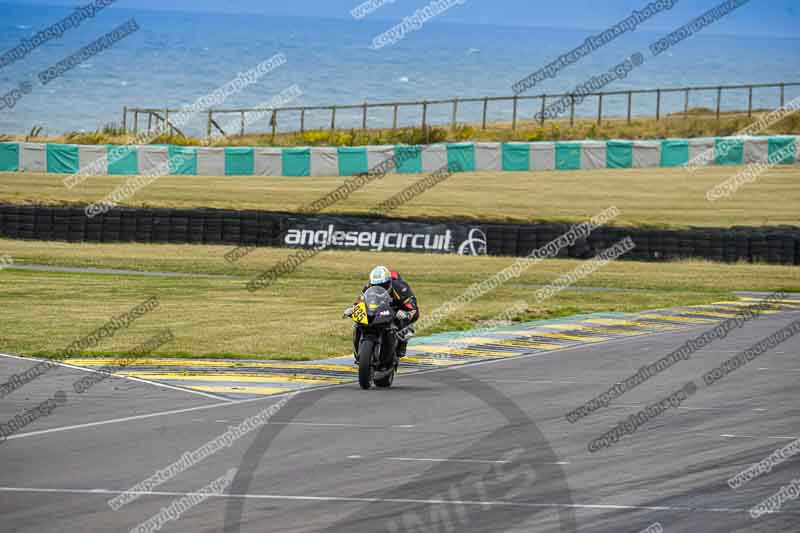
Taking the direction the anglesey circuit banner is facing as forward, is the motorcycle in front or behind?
in front

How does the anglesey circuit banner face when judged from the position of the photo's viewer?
facing the viewer

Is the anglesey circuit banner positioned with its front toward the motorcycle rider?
yes
